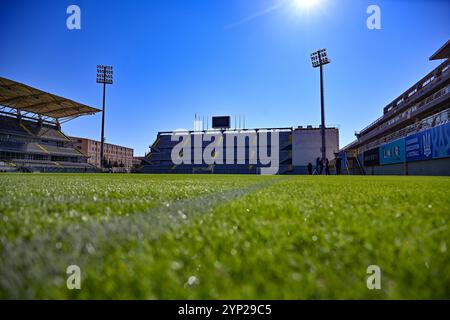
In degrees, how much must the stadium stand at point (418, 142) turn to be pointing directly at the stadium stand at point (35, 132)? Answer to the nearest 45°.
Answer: approximately 45° to its right

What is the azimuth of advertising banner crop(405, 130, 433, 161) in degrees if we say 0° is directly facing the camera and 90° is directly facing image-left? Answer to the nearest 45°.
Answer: approximately 45°

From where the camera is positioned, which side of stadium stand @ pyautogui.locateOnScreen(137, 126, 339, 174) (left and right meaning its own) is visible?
front

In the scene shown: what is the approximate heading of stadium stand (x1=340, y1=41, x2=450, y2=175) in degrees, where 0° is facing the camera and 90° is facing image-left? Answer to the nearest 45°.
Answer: approximately 45°

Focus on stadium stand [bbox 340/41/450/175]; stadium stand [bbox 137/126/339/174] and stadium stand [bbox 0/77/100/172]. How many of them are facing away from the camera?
0

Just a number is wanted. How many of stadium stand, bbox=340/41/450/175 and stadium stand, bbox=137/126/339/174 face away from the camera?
0

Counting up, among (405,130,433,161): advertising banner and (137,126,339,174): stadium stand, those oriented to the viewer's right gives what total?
0

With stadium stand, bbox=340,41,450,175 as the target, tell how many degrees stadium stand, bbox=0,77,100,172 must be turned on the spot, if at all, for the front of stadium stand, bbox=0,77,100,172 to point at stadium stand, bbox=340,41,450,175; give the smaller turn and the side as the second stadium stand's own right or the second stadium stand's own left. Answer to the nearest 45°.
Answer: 0° — it already faces it

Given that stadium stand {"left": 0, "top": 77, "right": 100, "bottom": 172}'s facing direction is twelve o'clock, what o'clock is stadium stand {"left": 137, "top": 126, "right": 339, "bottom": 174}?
stadium stand {"left": 137, "top": 126, "right": 339, "bottom": 174} is roughly at 11 o'clock from stadium stand {"left": 0, "top": 77, "right": 100, "bottom": 172}.

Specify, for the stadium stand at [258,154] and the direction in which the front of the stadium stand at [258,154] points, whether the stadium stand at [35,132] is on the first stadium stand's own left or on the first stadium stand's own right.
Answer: on the first stadium stand's own right

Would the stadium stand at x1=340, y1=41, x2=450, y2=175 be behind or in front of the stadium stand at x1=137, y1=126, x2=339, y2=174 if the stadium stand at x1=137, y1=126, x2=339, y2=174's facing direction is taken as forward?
in front

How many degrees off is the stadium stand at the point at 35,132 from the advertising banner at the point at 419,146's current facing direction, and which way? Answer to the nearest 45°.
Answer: approximately 45° to its right

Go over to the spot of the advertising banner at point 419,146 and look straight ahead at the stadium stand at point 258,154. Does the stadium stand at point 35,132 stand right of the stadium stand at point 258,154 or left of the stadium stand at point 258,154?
left

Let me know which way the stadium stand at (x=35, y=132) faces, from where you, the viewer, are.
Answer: facing the viewer and to the right of the viewer

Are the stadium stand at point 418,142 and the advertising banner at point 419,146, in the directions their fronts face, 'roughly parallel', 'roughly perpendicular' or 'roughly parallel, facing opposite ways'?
roughly parallel
